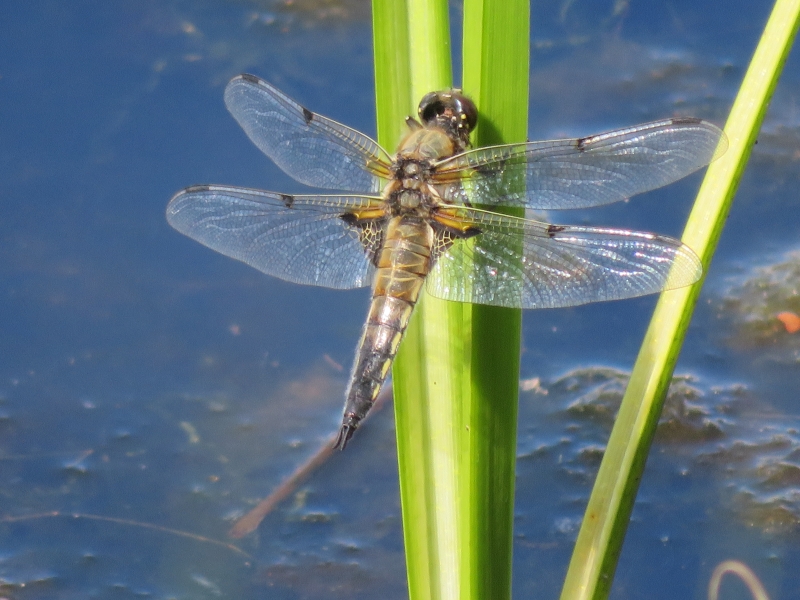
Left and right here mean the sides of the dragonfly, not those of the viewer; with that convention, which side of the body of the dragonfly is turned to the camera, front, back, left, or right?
back
